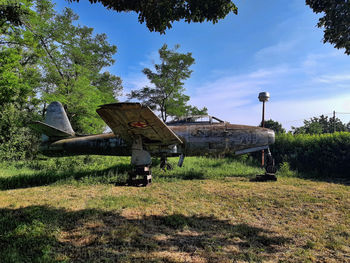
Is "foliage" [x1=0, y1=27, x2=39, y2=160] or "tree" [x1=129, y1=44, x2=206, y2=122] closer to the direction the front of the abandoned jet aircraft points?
the tree

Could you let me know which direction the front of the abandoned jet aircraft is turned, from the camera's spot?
facing to the right of the viewer

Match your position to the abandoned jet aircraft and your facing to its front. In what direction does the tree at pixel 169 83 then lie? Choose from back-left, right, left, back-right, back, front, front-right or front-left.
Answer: left

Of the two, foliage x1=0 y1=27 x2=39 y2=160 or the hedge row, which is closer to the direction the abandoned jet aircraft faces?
the hedge row

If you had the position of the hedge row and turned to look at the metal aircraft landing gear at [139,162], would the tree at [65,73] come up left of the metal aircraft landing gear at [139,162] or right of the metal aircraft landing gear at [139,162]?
right

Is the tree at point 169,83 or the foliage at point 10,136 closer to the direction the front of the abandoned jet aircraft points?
the tree

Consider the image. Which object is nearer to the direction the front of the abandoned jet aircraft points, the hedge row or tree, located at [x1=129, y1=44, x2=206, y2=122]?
the hedge row

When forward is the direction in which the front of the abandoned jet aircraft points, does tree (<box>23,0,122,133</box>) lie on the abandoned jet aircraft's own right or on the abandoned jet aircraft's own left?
on the abandoned jet aircraft's own left

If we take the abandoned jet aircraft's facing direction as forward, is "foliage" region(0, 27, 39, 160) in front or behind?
behind
